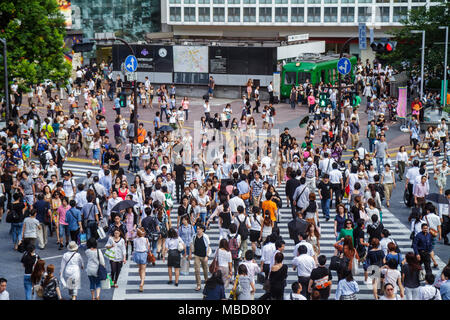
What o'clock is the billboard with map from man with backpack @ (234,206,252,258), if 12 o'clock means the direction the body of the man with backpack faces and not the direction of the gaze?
The billboard with map is roughly at 12 o'clock from the man with backpack.

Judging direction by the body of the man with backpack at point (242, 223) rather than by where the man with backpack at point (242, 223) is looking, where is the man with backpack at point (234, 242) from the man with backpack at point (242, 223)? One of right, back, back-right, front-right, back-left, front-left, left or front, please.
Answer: back

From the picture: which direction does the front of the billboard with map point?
toward the camera

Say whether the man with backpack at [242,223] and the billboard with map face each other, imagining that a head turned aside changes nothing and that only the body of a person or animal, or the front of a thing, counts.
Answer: yes

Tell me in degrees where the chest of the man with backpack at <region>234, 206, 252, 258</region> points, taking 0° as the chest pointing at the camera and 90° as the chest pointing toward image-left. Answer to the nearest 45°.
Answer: approximately 180°

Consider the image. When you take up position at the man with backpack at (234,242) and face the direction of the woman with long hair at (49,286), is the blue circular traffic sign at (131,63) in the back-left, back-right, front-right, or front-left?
back-right

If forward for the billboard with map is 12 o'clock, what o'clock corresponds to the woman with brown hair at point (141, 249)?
The woman with brown hair is roughly at 12 o'clock from the billboard with map.
